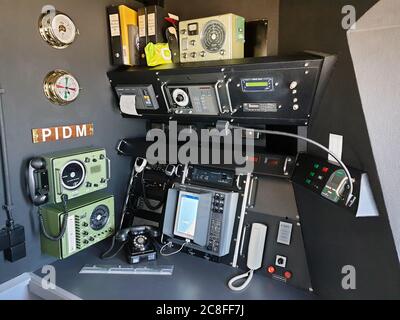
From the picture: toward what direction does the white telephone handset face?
toward the camera

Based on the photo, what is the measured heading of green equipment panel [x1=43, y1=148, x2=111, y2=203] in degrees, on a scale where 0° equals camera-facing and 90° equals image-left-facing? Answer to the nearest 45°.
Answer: approximately 315°

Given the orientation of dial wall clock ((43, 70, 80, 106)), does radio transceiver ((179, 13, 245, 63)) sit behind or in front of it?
in front

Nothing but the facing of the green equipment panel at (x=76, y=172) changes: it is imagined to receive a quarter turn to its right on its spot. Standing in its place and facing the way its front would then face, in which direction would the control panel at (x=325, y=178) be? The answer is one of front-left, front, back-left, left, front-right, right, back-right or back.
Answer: left

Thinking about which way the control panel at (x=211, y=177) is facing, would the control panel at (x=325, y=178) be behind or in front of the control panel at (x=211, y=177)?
in front

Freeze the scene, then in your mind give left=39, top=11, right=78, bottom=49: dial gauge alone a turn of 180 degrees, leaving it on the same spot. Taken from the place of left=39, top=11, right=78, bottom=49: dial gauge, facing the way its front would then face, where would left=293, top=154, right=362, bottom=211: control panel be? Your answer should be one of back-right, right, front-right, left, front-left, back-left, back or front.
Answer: back

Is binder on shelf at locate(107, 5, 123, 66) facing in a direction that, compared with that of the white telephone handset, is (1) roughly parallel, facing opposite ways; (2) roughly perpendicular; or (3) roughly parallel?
roughly parallel

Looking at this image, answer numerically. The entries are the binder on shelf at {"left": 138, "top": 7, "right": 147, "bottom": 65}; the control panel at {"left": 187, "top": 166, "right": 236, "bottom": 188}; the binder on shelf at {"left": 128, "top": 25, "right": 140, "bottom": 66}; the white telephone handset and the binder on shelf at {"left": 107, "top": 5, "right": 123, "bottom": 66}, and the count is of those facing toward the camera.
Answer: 5

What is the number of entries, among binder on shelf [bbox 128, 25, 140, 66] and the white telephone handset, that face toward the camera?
2

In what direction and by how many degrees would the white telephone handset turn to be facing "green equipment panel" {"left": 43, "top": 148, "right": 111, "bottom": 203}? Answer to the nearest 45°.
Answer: approximately 90° to its right

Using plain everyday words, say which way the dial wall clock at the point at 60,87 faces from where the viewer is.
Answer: facing the viewer and to the right of the viewer

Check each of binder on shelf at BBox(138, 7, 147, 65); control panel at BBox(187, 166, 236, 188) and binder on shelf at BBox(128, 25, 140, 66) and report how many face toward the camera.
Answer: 3

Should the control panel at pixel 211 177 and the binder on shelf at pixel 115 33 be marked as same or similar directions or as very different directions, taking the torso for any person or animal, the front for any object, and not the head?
same or similar directions

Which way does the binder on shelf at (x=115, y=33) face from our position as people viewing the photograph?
facing the viewer

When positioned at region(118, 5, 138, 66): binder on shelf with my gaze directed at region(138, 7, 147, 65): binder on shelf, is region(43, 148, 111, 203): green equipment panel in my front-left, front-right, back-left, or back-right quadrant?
back-right
